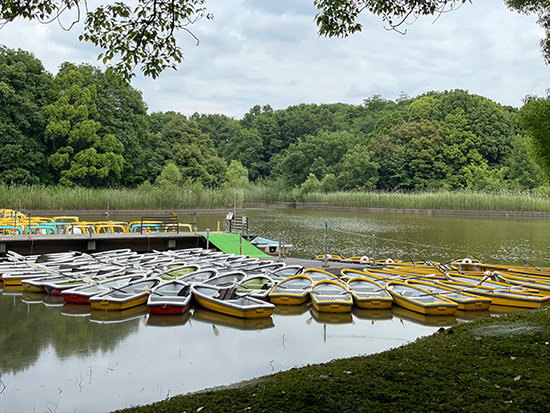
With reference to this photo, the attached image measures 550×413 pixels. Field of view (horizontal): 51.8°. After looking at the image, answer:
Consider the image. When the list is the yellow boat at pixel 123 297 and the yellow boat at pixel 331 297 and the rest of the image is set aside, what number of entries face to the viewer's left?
0
